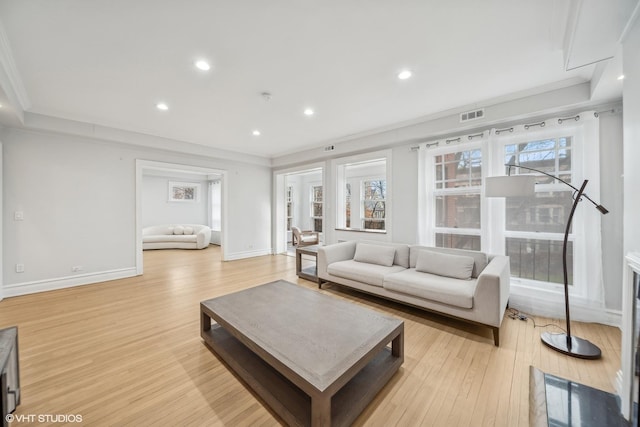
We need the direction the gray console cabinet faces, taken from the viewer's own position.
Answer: facing to the right of the viewer

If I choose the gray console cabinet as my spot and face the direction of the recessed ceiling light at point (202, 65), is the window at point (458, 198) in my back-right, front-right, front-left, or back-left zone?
front-right

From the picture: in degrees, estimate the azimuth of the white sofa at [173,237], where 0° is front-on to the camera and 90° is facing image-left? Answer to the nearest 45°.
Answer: approximately 0°

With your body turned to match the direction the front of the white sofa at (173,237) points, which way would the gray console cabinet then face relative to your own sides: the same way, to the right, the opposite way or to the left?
to the left

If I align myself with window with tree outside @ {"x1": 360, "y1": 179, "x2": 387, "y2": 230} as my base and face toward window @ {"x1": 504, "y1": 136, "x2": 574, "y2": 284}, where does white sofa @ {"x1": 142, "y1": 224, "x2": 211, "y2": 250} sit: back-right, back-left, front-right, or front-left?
back-right

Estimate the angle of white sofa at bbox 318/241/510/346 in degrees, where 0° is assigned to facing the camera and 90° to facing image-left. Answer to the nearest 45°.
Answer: approximately 45°

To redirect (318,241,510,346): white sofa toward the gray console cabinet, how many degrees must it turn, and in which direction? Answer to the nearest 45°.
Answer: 0° — it already faces it

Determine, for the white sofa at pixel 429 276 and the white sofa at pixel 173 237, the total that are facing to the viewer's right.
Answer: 0

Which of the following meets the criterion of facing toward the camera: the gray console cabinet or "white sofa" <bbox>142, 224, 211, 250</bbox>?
the white sofa

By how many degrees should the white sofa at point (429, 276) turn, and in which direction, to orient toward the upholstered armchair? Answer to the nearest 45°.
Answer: approximately 90° to its right

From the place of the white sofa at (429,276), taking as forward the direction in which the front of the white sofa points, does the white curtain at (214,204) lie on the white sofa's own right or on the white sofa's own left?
on the white sofa's own right

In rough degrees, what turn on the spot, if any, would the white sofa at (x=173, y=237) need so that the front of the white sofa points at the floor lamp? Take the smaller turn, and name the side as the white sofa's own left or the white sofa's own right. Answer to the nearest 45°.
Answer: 0° — it already faces it

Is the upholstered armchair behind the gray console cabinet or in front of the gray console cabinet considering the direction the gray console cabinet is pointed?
in front

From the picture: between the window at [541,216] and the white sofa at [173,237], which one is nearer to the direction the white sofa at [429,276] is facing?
the white sofa

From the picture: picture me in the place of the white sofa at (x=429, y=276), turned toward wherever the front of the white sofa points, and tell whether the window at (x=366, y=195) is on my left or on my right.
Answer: on my right

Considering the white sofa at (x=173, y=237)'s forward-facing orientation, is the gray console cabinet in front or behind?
in front

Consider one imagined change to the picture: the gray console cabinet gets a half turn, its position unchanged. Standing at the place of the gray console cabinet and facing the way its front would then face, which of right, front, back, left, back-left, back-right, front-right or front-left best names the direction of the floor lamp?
back-left
